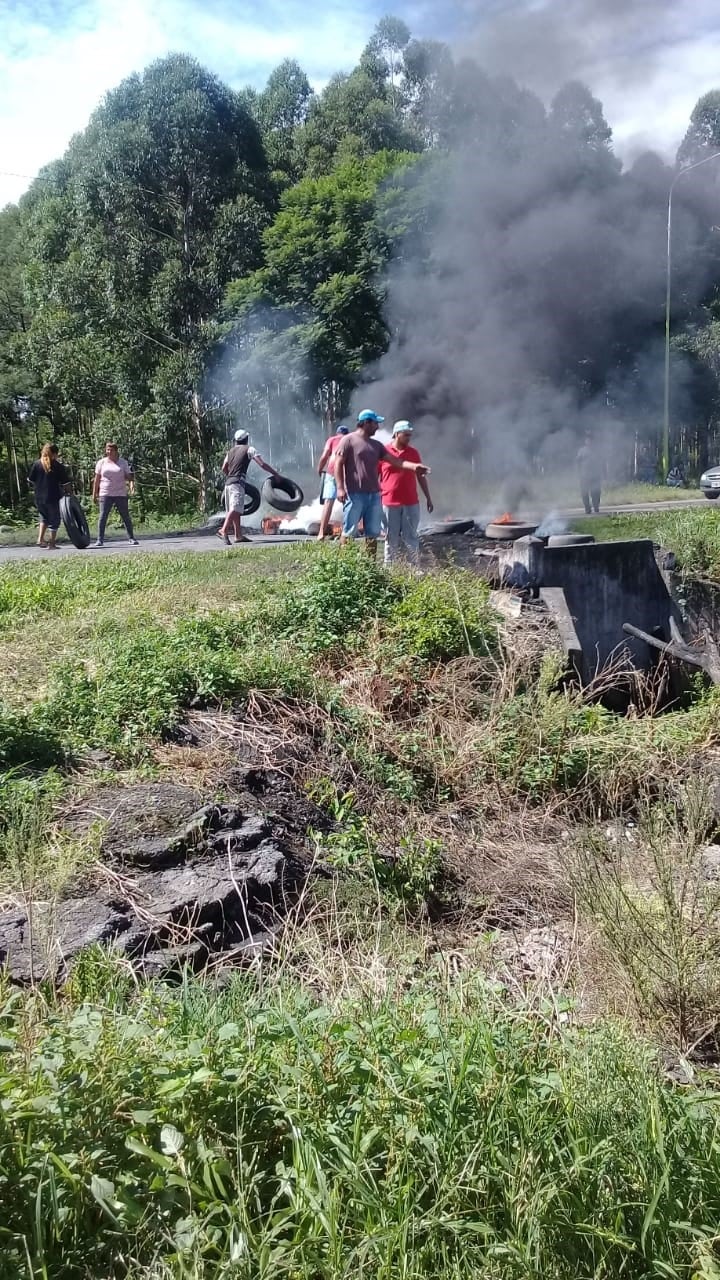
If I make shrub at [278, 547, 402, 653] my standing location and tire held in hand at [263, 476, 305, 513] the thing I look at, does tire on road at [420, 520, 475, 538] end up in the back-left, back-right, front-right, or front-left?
front-right

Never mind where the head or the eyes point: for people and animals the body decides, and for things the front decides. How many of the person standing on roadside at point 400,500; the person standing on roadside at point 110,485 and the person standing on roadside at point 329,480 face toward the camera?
2

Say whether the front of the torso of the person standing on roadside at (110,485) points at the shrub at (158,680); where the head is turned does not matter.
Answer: yes

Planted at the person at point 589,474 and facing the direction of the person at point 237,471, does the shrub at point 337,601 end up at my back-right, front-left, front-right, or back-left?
front-left

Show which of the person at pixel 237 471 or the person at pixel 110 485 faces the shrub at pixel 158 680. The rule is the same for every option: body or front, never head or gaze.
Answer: the person at pixel 110 485

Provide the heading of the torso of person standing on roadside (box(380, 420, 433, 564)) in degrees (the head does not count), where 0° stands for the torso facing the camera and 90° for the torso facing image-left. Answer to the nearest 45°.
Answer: approximately 0°

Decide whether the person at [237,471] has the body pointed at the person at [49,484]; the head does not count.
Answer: no

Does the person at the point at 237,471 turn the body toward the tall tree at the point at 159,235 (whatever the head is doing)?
no

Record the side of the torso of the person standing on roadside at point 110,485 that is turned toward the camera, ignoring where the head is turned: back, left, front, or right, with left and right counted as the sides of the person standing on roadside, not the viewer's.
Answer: front

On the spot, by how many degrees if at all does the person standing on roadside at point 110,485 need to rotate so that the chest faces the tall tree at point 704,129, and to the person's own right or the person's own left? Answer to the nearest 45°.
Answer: approximately 135° to the person's own left

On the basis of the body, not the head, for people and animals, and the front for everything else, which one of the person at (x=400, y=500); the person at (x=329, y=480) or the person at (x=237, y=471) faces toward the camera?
the person at (x=400, y=500)

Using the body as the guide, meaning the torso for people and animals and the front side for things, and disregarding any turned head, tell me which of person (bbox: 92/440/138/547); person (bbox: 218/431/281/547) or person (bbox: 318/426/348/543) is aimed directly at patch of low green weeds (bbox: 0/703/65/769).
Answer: person (bbox: 92/440/138/547)

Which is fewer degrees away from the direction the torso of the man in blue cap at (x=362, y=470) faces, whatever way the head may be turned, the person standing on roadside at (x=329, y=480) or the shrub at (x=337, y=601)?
the shrub

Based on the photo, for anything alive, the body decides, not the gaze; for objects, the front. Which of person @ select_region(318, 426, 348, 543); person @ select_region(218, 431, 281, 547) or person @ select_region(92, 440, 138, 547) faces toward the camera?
person @ select_region(92, 440, 138, 547)

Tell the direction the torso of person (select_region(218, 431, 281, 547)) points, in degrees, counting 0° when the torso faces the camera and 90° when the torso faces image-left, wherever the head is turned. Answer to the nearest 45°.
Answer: approximately 225°
